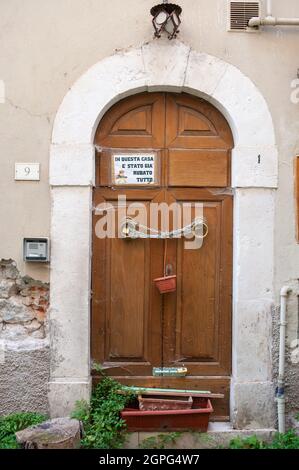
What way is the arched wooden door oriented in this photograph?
toward the camera

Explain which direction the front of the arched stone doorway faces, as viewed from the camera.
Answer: facing the viewer
